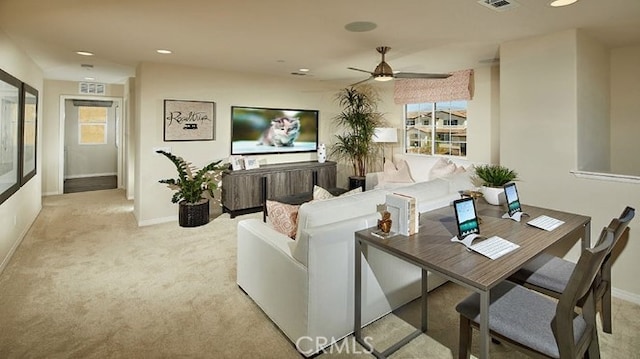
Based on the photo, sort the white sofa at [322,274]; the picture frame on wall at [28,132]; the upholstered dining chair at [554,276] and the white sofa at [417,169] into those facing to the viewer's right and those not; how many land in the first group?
1

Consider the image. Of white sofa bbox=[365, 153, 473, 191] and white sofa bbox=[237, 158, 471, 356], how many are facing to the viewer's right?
0

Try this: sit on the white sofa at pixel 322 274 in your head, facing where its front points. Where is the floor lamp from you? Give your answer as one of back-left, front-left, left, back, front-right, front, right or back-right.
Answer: front-right

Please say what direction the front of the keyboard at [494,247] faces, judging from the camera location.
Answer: facing the viewer and to the right of the viewer

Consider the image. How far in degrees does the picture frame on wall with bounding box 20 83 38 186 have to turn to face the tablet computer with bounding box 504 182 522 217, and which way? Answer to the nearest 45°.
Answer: approximately 45° to its right

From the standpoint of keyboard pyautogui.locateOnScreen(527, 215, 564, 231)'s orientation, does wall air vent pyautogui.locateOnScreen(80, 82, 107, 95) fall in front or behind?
behind

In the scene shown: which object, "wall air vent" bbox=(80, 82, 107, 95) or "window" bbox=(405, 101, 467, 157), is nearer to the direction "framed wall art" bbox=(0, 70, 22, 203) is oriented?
the window

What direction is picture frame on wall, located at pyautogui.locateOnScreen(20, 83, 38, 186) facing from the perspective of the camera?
to the viewer's right
